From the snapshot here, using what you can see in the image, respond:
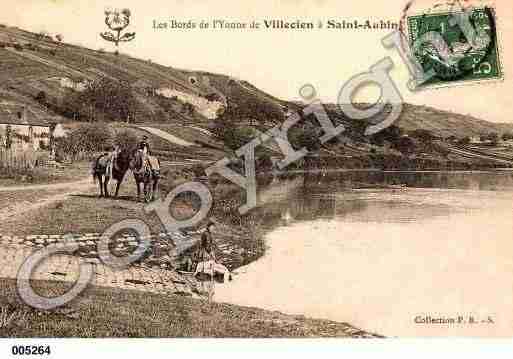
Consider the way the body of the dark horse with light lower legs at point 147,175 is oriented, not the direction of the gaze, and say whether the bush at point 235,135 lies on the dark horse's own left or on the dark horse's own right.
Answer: on the dark horse's own left

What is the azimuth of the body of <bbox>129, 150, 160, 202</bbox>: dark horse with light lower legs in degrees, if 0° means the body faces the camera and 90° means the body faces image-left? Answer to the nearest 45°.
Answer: approximately 45°

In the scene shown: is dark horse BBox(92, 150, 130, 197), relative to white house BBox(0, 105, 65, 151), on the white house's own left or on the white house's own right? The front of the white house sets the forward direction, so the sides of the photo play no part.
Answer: on the white house's own left

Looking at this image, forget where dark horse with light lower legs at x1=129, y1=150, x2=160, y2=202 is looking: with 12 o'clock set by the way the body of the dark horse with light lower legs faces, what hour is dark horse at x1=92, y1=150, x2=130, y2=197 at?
The dark horse is roughly at 2 o'clock from the dark horse with light lower legs.
